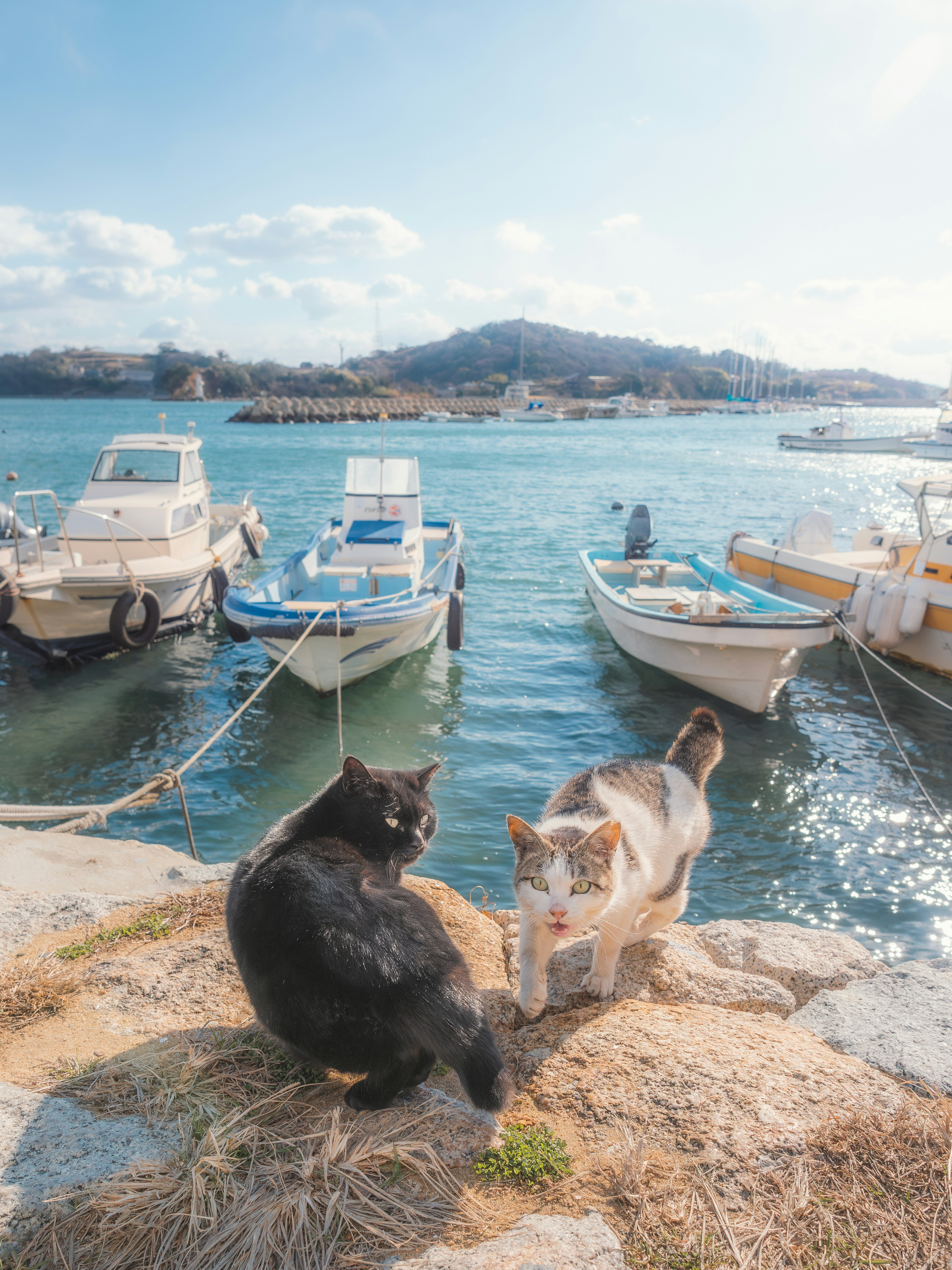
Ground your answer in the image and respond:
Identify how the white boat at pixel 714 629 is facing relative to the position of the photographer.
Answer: facing the viewer and to the right of the viewer

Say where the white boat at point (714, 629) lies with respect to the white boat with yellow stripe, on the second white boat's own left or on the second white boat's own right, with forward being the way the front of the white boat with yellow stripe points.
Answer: on the second white boat's own right

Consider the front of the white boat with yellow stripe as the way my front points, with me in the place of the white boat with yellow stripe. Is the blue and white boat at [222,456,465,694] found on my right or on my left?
on my right

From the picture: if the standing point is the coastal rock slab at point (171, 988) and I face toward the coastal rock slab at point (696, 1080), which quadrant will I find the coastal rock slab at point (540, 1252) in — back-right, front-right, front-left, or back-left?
front-right

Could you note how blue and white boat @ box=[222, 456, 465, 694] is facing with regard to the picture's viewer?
facing the viewer and to the left of the viewer

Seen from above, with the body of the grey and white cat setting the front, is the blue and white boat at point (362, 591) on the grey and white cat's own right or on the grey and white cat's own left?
on the grey and white cat's own right

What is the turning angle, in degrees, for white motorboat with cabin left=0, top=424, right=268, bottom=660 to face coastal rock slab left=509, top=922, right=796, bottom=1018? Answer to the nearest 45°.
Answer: approximately 45° to its left

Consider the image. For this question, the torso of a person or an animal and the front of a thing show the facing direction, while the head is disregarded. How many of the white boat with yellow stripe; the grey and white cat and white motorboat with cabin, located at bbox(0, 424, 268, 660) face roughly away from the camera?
0

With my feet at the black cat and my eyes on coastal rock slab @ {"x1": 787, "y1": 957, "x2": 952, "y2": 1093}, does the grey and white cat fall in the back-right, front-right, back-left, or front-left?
front-left

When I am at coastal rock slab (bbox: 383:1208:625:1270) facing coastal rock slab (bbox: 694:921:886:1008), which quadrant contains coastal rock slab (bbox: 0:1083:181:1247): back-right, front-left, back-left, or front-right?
back-left

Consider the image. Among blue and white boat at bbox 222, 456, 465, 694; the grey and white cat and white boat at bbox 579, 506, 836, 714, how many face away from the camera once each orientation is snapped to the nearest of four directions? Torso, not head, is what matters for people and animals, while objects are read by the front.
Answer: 0

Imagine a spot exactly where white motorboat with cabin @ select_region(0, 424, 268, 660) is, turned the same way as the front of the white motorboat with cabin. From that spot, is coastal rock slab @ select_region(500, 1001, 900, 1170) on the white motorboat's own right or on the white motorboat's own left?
on the white motorboat's own left

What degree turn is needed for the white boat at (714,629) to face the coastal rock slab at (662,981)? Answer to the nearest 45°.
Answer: approximately 45° to its right
